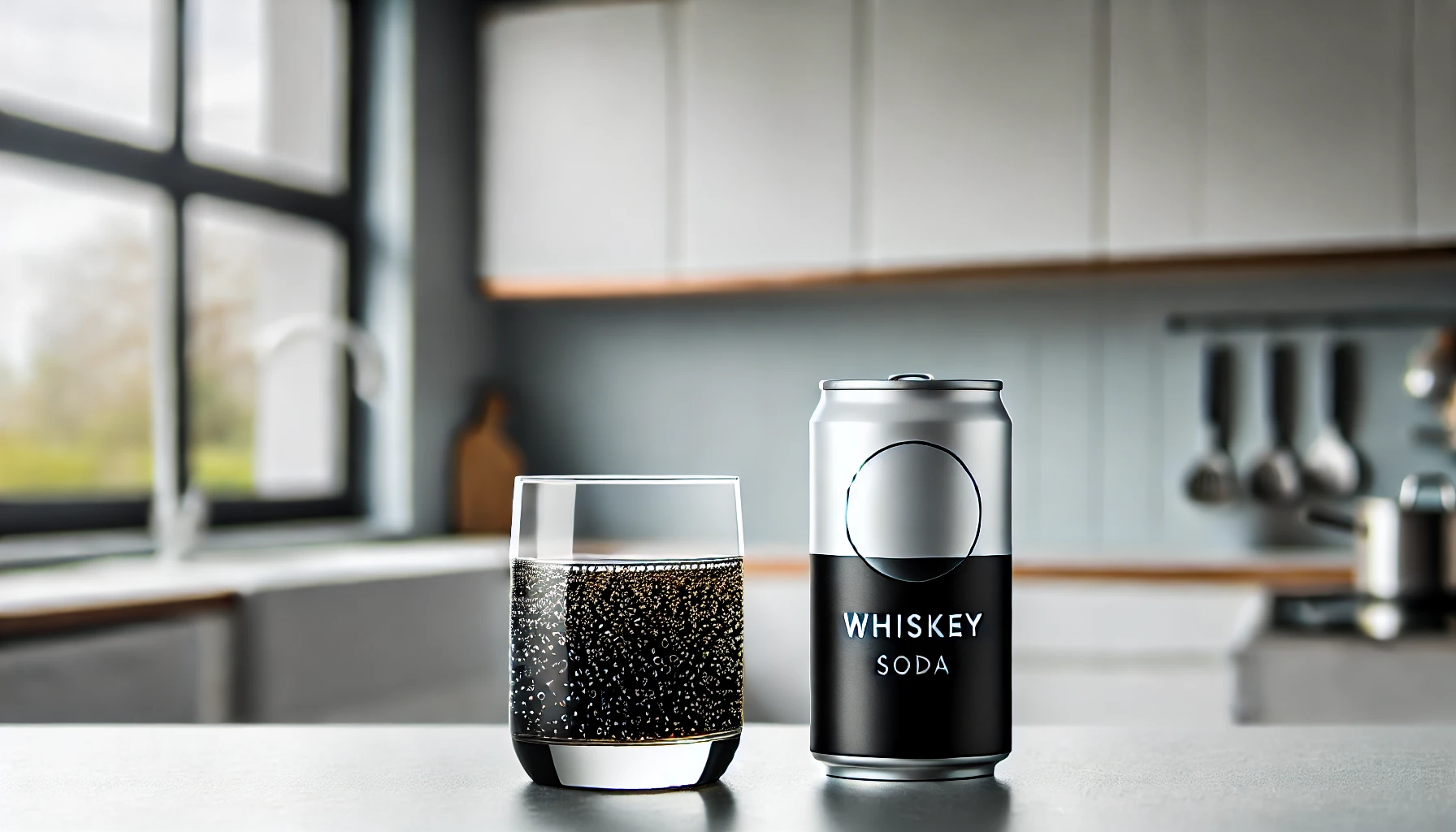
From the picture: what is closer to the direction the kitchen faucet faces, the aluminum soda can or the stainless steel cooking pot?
the stainless steel cooking pot

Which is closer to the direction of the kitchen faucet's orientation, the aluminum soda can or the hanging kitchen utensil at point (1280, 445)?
the hanging kitchen utensil

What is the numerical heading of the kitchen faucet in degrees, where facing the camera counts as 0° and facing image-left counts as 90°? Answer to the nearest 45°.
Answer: approximately 270°

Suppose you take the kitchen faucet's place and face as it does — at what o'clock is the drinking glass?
The drinking glass is roughly at 3 o'clock from the kitchen faucet.

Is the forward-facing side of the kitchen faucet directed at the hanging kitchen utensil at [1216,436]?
yes

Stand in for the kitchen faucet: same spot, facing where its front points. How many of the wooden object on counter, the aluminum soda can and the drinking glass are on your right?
2

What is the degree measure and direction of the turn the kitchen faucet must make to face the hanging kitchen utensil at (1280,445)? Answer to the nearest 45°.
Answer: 0° — it already faces it

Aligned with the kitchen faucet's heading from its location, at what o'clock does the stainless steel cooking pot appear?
The stainless steel cooking pot is roughly at 1 o'clock from the kitchen faucet.

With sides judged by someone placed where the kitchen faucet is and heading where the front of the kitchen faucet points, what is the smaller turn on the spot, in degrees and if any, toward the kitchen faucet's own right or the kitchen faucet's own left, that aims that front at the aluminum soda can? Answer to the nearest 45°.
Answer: approximately 90° to the kitchen faucet's own right
